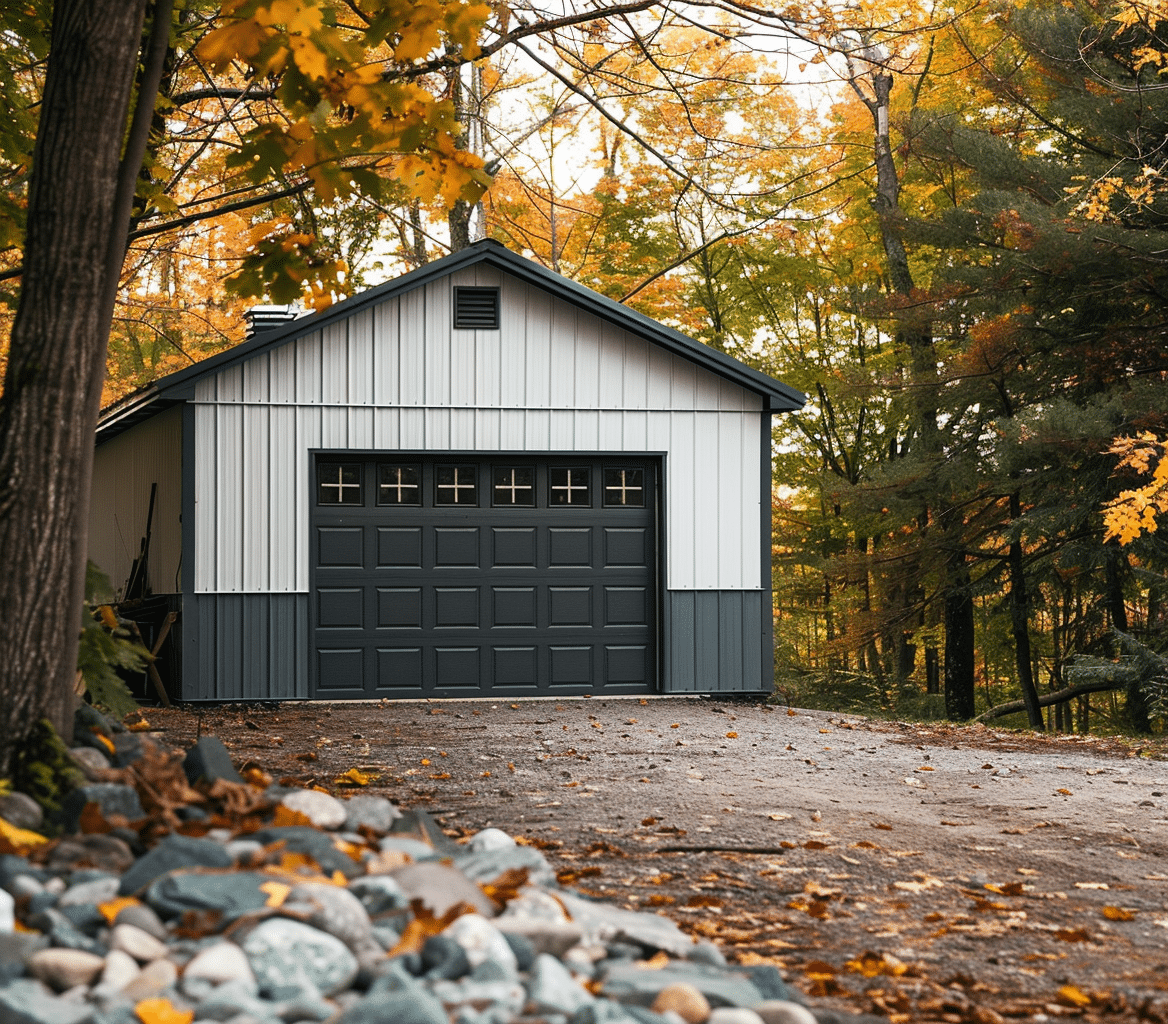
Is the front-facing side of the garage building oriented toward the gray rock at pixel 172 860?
yes

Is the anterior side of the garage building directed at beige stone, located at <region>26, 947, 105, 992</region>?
yes

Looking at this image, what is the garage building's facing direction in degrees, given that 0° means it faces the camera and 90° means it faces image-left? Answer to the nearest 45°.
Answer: approximately 0°

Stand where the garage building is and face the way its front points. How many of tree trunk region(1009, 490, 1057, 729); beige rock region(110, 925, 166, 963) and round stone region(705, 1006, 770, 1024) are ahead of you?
2

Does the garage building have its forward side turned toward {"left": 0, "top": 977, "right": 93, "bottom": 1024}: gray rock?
yes

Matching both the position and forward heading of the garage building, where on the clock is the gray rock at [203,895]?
The gray rock is roughly at 12 o'clock from the garage building.

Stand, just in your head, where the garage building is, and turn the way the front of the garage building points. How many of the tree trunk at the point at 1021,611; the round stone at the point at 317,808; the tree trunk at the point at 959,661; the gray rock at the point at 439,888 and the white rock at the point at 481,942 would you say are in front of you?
3

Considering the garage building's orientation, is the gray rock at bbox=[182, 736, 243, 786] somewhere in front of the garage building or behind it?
in front

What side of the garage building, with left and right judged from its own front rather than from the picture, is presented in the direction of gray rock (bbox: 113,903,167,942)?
front

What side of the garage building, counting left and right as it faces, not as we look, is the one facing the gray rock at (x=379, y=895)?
front

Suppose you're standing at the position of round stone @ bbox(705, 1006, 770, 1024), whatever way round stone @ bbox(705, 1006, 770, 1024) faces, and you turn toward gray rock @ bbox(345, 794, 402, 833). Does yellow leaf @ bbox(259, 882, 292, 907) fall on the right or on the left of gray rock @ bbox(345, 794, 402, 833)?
left

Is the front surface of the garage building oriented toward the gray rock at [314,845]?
yes

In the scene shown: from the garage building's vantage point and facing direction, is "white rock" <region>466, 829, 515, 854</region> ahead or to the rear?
ahead

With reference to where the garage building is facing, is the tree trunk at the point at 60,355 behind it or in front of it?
in front

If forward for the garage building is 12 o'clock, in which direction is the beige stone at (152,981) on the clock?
The beige stone is roughly at 12 o'clock from the garage building.

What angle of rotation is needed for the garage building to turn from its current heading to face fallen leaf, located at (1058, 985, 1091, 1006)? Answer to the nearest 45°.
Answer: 0° — it already faces it
